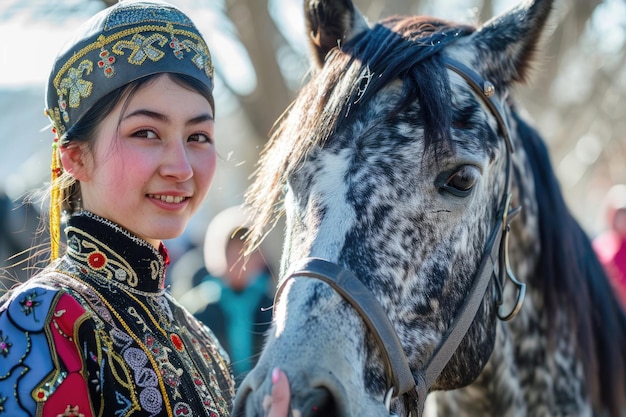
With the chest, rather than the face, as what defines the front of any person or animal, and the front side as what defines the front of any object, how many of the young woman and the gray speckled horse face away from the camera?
0

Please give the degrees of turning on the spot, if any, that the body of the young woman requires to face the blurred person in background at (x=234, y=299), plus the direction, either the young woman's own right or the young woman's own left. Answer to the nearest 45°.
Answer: approximately 135° to the young woman's own left

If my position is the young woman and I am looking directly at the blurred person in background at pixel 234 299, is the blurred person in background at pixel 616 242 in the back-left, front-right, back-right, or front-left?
front-right

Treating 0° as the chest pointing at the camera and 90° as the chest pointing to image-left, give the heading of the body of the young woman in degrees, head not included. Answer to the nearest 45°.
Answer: approximately 315°

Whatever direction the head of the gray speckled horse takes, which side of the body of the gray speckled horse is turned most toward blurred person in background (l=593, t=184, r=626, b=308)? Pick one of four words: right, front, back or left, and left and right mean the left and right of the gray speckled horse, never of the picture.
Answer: back

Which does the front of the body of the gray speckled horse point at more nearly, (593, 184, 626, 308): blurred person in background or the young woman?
the young woman

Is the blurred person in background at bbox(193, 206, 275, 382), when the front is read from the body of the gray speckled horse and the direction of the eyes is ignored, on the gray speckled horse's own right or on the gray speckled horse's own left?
on the gray speckled horse's own right

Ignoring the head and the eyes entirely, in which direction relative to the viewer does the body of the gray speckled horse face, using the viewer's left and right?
facing the viewer and to the left of the viewer

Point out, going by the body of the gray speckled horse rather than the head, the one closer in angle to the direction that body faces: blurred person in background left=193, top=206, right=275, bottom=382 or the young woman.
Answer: the young woman
